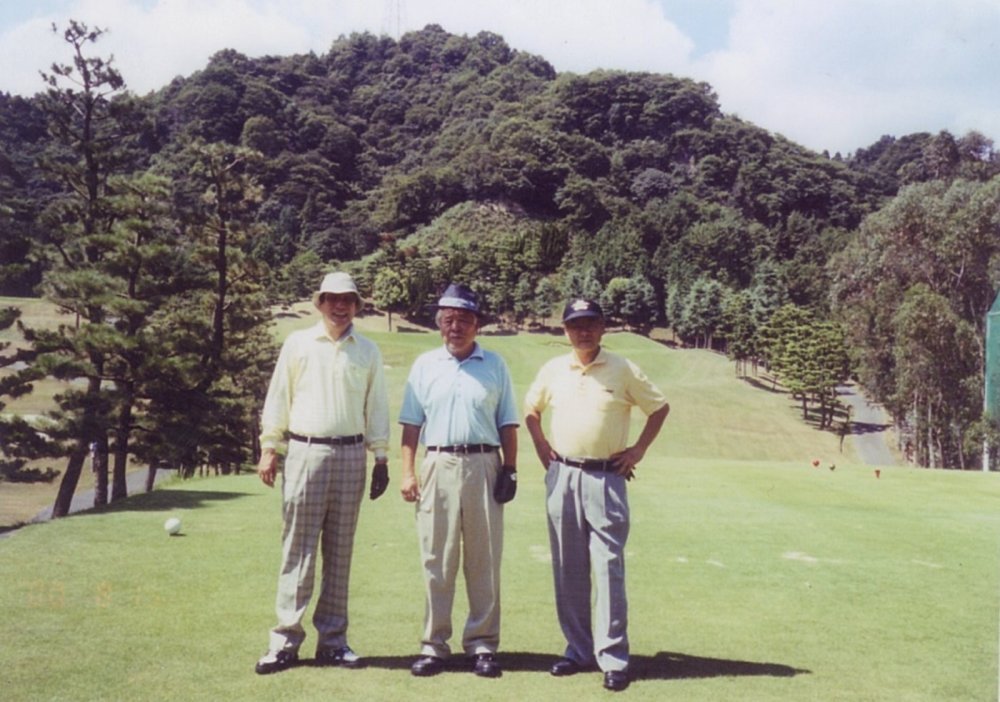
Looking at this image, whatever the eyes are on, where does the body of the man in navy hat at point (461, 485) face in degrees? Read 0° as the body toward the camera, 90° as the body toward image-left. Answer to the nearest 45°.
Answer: approximately 0°

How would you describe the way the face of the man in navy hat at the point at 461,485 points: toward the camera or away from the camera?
toward the camera

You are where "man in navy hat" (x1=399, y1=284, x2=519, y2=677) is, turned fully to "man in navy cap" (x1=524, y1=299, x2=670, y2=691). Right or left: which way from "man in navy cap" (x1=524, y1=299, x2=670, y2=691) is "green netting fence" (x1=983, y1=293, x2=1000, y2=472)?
left

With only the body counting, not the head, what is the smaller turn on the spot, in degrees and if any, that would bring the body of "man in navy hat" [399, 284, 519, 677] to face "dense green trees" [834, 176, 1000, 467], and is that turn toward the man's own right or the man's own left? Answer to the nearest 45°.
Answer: approximately 135° to the man's own left

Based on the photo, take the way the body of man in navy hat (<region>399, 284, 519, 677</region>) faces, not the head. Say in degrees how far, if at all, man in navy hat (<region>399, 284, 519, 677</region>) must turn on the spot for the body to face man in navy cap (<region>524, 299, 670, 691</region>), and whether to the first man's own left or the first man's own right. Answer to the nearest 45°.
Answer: approximately 90° to the first man's own left

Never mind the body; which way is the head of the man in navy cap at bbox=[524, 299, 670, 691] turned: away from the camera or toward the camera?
toward the camera

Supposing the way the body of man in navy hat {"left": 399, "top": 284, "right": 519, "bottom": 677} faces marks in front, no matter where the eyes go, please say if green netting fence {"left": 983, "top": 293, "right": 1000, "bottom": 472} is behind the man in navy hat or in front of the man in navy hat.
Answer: behind
